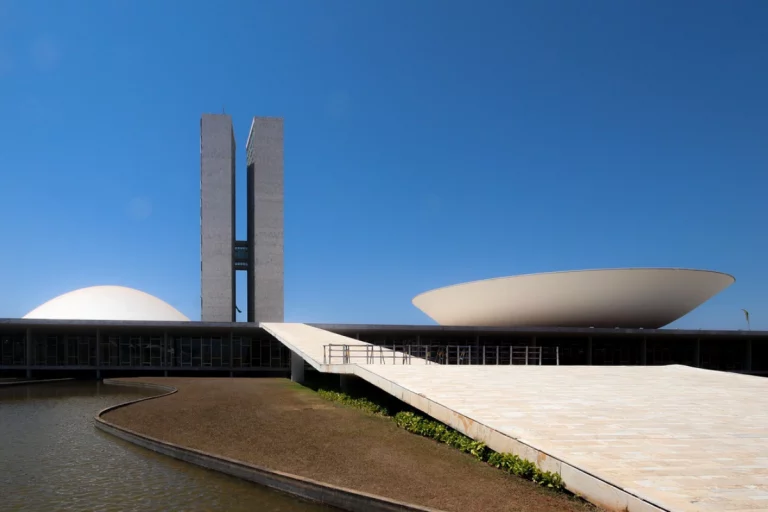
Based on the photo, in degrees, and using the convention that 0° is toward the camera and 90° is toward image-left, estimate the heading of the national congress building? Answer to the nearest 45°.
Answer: approximately 0°
